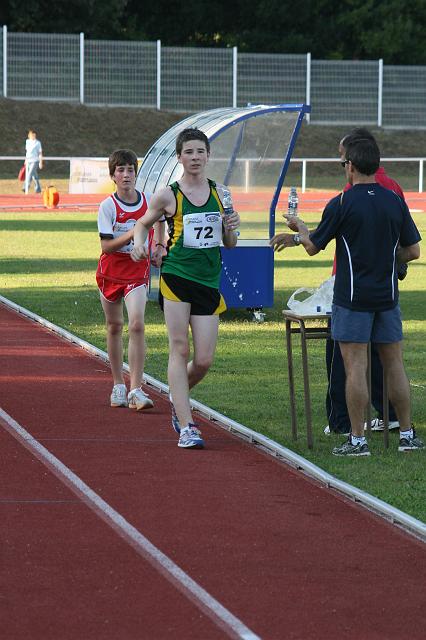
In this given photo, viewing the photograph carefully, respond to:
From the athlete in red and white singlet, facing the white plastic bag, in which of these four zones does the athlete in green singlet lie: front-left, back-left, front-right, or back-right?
front-right

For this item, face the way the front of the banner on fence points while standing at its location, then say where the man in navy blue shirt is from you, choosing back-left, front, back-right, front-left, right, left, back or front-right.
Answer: front

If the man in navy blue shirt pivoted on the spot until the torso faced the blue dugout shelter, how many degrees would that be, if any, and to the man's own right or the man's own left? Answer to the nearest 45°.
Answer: approximately 45° to the man's own right

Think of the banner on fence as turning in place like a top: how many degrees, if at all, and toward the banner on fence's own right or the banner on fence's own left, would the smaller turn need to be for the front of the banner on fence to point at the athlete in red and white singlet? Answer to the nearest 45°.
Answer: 0° — it already faces them

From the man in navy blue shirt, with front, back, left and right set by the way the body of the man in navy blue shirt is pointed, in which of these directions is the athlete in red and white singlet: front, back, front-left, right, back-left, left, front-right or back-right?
front

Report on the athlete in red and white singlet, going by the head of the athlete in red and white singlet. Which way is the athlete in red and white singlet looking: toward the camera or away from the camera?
toward the camera

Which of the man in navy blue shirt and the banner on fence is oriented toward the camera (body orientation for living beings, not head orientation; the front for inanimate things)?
the banner on fence

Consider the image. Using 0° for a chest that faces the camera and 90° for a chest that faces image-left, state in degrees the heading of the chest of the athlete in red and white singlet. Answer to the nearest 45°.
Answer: approximately 315°

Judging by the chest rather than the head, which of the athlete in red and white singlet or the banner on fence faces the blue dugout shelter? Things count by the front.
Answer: the banner on fence

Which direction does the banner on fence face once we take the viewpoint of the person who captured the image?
facing the viewer

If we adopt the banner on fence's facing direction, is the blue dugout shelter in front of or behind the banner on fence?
in front

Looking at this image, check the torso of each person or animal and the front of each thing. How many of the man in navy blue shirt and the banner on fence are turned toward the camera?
1

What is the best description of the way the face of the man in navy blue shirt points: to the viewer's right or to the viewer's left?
to the viewer's left

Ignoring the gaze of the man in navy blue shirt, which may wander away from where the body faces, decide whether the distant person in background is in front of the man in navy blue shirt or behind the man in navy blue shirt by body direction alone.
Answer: in front

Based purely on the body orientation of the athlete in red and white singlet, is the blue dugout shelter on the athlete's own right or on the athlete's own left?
on the athlete's own left

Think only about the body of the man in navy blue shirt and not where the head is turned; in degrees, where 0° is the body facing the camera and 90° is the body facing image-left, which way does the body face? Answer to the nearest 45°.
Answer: approximately 135°

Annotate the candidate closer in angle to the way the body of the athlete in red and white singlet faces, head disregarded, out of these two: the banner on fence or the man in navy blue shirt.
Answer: the man in navy blue shirt
